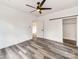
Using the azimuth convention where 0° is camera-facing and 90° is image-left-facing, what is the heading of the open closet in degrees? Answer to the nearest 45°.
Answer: approximately 45°
